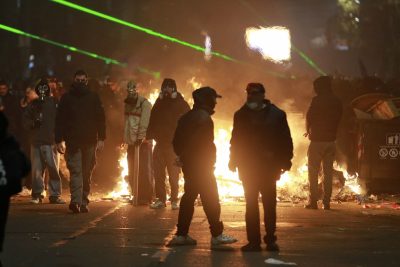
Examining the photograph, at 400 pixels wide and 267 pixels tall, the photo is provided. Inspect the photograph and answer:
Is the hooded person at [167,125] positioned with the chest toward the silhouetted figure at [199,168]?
yes

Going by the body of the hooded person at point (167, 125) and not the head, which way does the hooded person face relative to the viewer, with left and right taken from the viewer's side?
facing the viewer

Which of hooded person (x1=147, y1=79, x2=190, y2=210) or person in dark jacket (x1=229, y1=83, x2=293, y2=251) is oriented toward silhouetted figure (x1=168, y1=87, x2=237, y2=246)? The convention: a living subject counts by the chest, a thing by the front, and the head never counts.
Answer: the hooded person

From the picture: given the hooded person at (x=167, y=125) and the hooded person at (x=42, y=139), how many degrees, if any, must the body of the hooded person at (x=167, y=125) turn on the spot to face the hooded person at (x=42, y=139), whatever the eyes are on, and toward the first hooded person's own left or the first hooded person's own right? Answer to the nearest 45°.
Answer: approximately 90° to the first hooded person's own right
